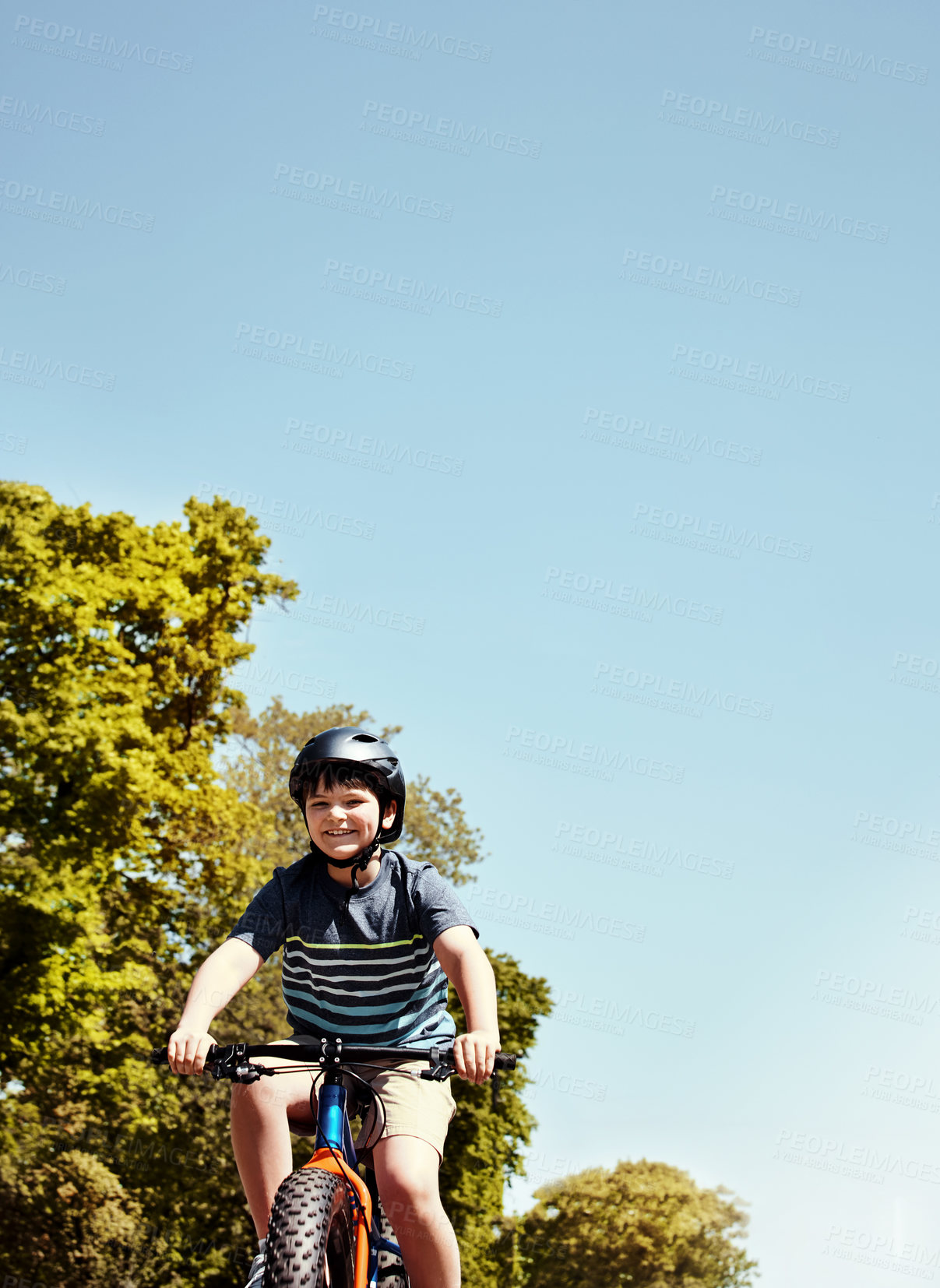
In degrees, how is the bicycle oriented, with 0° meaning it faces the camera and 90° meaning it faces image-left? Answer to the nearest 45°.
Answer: approximately 0°

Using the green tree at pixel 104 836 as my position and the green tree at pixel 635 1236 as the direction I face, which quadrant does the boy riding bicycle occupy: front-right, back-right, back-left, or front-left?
back-right

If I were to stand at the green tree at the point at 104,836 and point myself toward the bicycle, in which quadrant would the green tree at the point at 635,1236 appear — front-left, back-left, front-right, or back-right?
back-left

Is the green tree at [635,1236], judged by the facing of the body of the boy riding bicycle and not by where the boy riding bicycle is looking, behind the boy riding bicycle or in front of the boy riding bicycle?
behind

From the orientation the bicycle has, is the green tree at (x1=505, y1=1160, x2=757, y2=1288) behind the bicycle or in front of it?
behind

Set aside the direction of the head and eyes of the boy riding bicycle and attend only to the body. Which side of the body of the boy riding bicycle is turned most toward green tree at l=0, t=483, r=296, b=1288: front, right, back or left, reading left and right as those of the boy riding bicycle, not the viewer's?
back

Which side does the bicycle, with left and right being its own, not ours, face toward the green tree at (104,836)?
back
